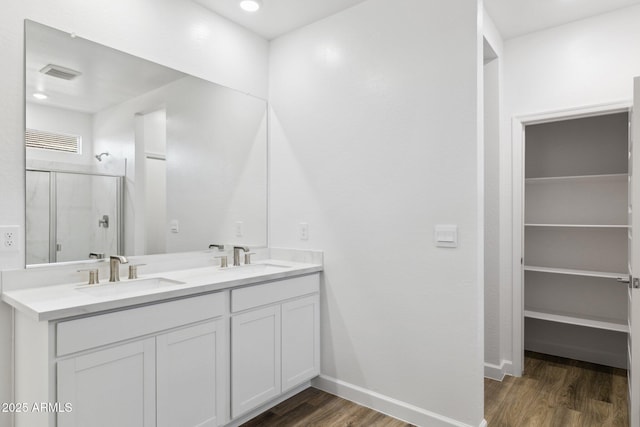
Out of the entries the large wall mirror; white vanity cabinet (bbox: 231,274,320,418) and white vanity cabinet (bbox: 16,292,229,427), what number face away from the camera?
0

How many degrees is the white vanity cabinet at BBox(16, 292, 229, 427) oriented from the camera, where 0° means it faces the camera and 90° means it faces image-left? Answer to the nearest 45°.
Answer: approximately 315°

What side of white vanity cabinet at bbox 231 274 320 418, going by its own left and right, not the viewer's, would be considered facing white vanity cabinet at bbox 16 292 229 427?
right

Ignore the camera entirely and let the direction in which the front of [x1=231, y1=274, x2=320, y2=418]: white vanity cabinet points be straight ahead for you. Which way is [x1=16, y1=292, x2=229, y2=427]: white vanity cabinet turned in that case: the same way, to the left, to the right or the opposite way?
the same way

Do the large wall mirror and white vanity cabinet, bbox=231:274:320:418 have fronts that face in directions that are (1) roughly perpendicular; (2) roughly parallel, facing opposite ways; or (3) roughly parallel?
roughly parallel

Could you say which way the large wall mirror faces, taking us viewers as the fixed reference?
facing the viewer and to the right of the viewer

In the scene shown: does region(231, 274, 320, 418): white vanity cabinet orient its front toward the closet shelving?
no

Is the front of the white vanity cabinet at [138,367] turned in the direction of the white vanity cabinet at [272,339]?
no

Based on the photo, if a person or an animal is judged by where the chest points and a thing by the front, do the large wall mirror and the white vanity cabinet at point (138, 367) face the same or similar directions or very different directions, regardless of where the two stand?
same or similar directions

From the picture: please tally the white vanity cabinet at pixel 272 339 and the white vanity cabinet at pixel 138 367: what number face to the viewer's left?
0

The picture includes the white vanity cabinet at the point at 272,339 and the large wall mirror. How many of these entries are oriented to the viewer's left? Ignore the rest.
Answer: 0
